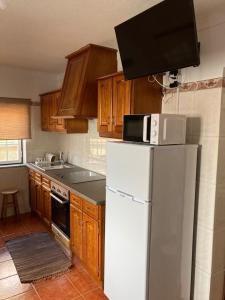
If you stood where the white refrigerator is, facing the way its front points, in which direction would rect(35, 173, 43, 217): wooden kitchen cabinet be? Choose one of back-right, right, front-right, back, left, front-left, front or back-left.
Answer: right

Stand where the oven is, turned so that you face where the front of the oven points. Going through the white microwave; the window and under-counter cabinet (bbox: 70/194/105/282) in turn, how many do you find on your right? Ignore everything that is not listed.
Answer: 1

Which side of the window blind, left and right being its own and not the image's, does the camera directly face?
front

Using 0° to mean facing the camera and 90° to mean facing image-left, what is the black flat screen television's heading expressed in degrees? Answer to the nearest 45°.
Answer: approximately 45°

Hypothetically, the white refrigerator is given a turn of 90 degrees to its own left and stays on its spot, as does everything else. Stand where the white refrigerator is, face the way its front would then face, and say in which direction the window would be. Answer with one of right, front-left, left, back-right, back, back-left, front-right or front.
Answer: back

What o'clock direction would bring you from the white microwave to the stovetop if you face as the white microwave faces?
The stovetop is roughly at 3 o'clock from the white microwave.

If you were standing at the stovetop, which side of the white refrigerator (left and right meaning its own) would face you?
right

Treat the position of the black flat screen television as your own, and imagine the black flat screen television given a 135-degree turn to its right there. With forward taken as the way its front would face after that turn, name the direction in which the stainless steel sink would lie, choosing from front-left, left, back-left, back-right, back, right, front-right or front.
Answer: front-left

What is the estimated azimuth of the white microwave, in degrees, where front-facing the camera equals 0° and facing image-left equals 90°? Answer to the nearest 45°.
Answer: approximately 45°

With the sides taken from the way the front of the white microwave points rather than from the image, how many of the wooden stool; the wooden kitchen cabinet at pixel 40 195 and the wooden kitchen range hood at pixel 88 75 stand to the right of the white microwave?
3

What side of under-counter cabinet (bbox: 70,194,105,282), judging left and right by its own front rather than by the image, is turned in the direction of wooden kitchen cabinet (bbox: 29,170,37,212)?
right
